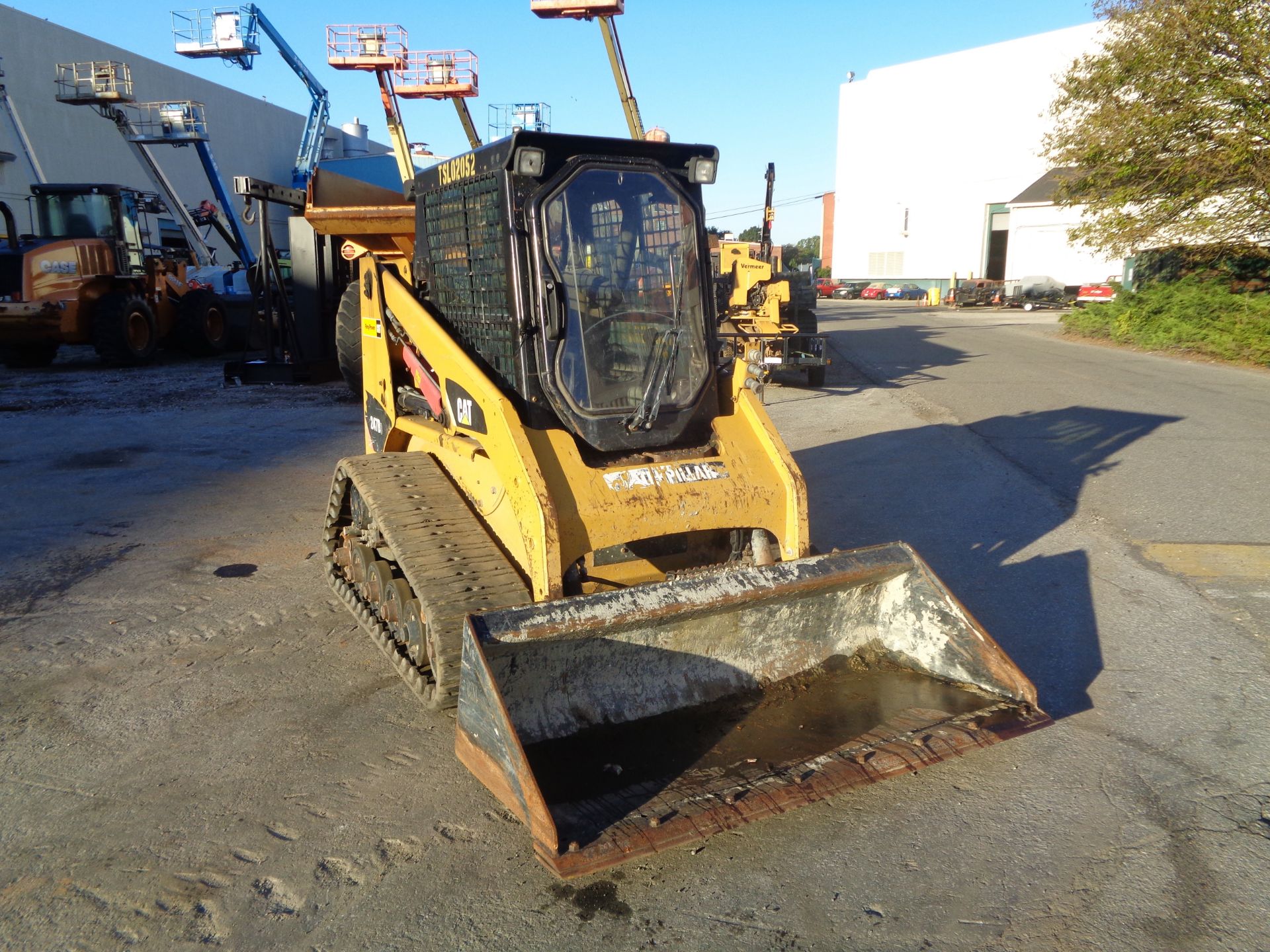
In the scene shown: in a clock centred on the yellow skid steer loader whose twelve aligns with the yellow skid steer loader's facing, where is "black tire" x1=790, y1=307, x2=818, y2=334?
The black tire is roughly at 8 o'clock from the yellow skid steer loader.

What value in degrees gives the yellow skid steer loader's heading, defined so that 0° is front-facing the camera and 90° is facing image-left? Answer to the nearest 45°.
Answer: approximately 315°

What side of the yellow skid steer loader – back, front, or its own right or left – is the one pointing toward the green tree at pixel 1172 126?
left

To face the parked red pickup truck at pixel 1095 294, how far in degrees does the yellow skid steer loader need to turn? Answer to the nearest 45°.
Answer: approximately 90° to its left

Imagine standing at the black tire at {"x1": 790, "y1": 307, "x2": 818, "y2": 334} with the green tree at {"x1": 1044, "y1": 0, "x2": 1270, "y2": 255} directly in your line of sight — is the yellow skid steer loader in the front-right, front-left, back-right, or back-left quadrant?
back-right
